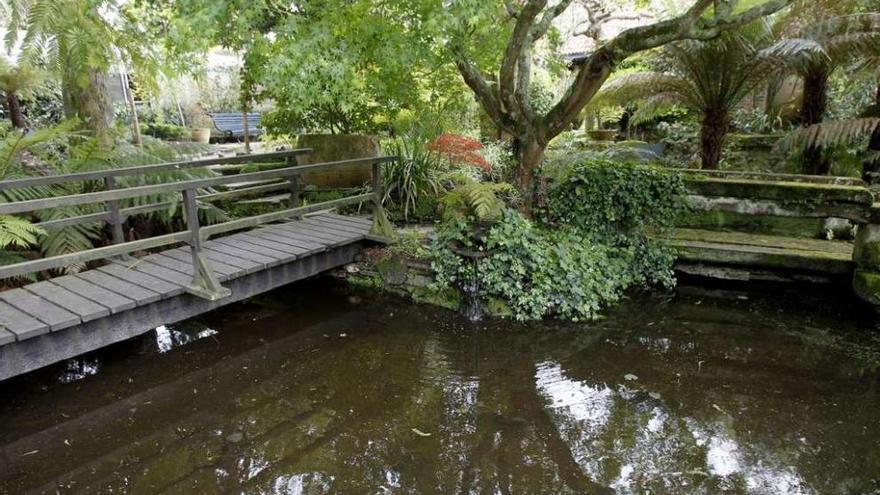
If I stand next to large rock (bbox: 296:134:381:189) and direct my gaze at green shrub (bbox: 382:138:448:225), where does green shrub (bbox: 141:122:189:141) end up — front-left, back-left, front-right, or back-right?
back-left

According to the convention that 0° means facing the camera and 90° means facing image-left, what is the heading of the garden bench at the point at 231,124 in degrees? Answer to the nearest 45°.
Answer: approximately 0°

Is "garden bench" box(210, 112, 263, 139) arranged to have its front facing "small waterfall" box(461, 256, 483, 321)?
yes

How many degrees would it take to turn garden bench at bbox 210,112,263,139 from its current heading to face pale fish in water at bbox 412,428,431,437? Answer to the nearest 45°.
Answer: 0° — it already faces it
